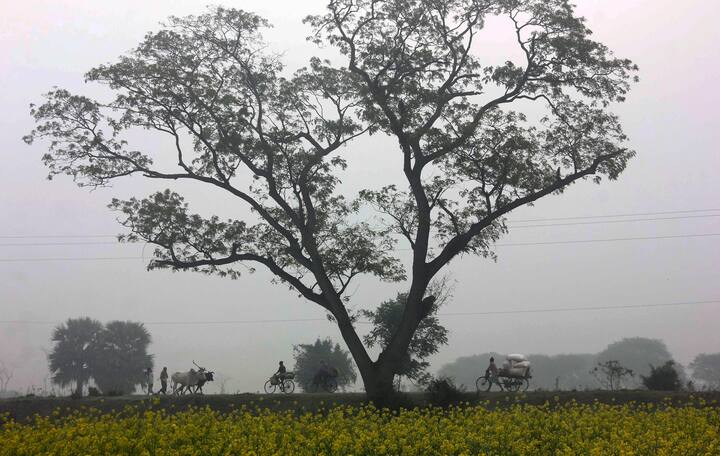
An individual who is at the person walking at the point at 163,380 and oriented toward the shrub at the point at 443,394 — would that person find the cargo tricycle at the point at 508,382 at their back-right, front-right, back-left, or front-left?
front-left

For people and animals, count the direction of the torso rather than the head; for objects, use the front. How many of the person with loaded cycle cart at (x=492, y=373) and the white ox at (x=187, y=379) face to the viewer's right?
1

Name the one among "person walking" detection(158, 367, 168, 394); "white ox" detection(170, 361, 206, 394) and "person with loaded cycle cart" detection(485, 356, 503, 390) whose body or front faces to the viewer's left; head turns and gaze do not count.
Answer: the person with loaded cycle cart

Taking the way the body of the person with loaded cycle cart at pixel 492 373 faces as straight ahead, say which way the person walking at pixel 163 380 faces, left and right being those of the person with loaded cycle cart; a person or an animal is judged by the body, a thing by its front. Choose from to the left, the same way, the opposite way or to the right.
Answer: the opposite way

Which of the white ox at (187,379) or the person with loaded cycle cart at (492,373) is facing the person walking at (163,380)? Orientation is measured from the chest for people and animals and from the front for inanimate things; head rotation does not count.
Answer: the person with loaded cycle cart

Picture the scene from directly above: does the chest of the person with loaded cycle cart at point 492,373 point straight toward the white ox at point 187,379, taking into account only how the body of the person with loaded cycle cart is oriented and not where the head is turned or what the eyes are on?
yes

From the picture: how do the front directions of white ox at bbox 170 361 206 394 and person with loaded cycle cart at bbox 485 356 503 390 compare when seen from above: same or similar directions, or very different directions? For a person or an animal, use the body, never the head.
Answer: very different directions

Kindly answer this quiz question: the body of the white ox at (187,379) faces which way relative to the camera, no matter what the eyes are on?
to the viewer's right

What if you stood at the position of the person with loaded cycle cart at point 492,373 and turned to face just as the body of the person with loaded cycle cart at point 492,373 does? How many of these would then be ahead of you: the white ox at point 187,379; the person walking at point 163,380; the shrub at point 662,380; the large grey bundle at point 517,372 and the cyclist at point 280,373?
3

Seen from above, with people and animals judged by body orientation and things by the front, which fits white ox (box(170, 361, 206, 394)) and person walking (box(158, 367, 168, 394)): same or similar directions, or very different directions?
same or similar directions

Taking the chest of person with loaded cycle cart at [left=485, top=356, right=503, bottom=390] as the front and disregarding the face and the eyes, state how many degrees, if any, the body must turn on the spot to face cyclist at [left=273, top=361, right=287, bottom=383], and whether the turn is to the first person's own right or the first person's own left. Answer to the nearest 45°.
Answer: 0° — they already face them

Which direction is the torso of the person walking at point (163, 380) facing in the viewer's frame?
to the viewer's right

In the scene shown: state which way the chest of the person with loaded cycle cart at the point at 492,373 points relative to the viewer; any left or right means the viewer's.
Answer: facing to the left of the viewer

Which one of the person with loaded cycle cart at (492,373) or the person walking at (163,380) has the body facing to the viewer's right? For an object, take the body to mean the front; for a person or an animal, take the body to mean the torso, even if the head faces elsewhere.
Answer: the person walking

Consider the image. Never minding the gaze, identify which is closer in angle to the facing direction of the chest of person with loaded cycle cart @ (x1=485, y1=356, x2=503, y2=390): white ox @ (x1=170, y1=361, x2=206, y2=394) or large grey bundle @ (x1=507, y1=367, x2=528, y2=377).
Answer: the white ox
